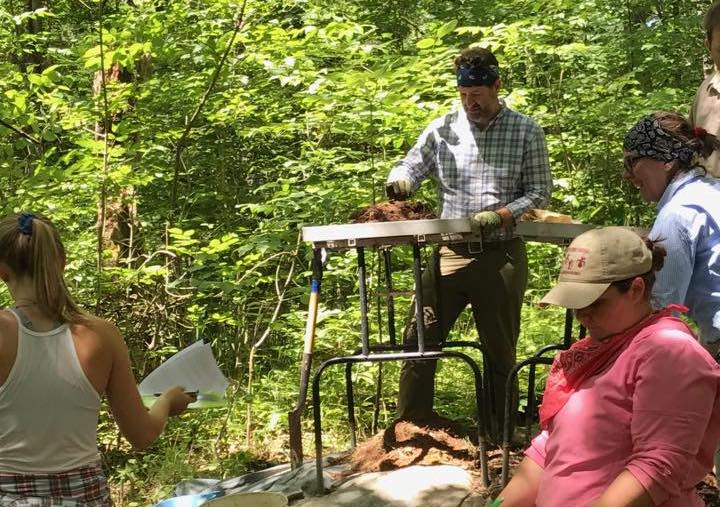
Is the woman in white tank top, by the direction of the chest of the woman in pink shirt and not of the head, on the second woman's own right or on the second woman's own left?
on the second woman's own right

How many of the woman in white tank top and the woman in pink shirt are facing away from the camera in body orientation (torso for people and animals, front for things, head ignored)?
1

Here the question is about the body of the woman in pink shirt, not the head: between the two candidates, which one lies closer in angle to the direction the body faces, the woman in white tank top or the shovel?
the woman in white tank top

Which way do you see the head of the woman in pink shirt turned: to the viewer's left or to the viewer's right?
to the viewer's left

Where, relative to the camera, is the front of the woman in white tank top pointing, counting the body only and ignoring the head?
away from the camera

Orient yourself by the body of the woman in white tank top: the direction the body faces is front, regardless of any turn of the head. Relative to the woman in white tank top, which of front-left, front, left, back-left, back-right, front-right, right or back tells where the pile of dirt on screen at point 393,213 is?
front-right

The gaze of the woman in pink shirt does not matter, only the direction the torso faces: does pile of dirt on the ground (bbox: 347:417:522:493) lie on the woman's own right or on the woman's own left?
on the woman's own right

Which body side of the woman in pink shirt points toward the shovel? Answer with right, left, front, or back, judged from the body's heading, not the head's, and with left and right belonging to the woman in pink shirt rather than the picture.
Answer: right

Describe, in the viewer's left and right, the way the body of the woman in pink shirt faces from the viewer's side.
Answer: facing the viewer and to the left of the viewer

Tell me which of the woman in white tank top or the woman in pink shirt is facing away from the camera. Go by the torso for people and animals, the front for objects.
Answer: the woman in white tank top

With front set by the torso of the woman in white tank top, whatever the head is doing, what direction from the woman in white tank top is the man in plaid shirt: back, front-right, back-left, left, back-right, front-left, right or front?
front-right

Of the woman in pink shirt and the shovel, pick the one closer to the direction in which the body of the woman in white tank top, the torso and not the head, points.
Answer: the shovel
